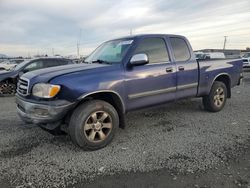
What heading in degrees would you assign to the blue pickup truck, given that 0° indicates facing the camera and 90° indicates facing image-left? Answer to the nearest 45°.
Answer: approximately 45°

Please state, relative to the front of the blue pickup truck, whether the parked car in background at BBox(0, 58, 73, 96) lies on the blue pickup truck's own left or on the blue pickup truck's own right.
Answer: on the blue pickup truck's own right
